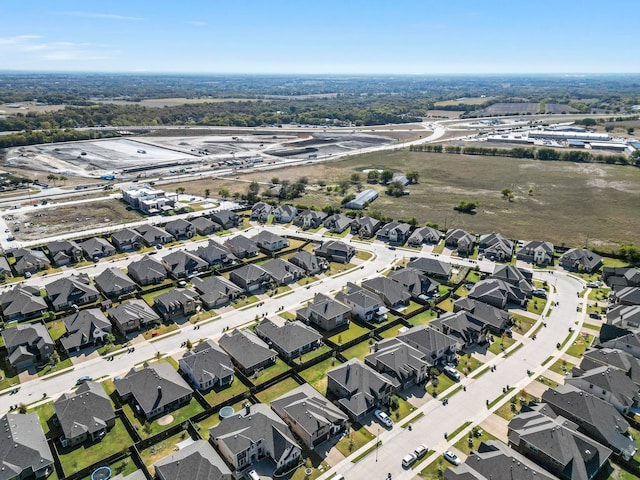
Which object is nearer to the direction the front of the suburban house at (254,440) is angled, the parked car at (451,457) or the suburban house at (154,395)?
the parked car

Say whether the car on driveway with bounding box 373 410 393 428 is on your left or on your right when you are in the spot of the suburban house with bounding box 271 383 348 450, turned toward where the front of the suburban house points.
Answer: on your left

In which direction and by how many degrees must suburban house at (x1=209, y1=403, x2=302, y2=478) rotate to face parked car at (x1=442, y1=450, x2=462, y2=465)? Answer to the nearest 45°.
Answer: approximately 45° to its left

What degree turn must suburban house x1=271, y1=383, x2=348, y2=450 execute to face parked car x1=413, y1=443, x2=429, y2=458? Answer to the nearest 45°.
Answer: approximately 45° to its left

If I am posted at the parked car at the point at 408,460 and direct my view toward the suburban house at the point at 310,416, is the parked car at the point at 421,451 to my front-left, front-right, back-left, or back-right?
back-right
